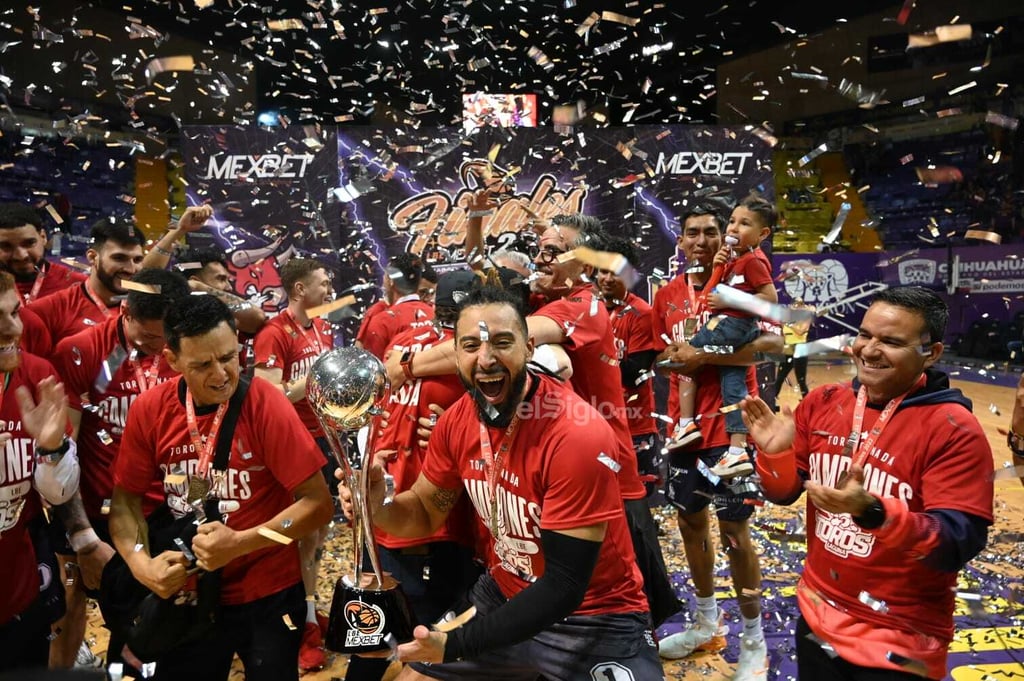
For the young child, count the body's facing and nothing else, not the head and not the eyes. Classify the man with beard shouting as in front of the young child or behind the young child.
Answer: in front

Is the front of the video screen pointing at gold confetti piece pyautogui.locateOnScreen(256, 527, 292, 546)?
yes

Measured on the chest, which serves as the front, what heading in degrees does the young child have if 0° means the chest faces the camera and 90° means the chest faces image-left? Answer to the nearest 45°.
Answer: approximately 45°

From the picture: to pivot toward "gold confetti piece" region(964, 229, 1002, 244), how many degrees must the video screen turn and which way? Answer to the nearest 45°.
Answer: approximately 45° to its left

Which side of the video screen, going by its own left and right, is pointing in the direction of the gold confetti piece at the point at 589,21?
front

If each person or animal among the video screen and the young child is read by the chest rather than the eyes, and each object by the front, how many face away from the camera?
0

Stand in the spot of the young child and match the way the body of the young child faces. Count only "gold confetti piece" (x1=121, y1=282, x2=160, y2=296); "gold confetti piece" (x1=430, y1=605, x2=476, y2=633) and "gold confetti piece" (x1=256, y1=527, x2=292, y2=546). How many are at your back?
0

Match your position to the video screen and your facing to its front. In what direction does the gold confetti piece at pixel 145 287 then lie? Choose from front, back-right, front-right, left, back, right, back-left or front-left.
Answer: front

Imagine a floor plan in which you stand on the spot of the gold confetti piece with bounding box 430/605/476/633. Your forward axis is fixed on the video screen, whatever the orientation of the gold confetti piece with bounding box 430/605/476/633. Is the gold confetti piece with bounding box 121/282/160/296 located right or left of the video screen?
left

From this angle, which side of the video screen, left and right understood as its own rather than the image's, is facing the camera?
front

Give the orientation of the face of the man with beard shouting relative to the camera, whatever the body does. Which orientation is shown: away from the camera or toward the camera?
toward the camera

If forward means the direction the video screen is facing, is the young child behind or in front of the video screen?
in front
